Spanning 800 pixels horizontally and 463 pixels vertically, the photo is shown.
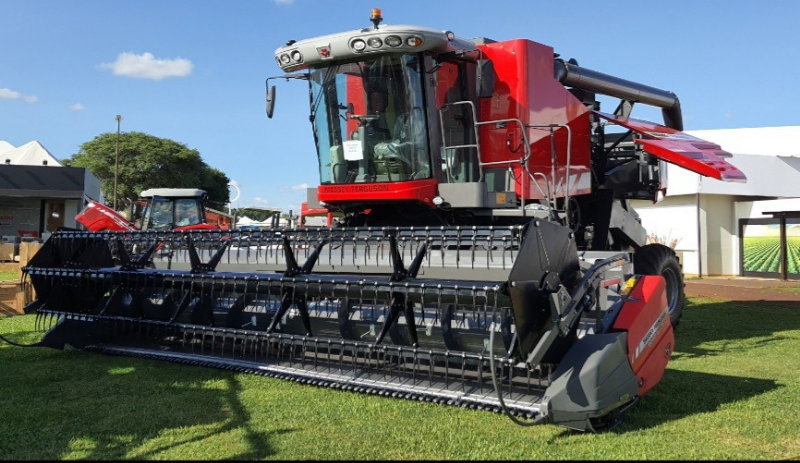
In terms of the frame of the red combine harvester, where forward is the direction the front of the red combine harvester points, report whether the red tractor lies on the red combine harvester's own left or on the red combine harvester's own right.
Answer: on the red combine harvester's own right

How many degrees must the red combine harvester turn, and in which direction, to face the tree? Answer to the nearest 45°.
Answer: approximately 90° to its right

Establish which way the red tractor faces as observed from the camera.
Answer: facing to the left of the viewer

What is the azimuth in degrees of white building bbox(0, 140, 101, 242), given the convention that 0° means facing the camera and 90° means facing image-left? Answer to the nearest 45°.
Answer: approximately 0°

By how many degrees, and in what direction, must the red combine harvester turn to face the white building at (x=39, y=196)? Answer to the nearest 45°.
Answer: approximately 90° to its right

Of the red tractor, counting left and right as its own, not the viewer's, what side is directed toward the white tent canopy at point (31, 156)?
right

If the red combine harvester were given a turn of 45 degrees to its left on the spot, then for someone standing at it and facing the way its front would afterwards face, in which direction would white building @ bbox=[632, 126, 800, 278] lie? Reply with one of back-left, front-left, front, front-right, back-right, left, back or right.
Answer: back-left
